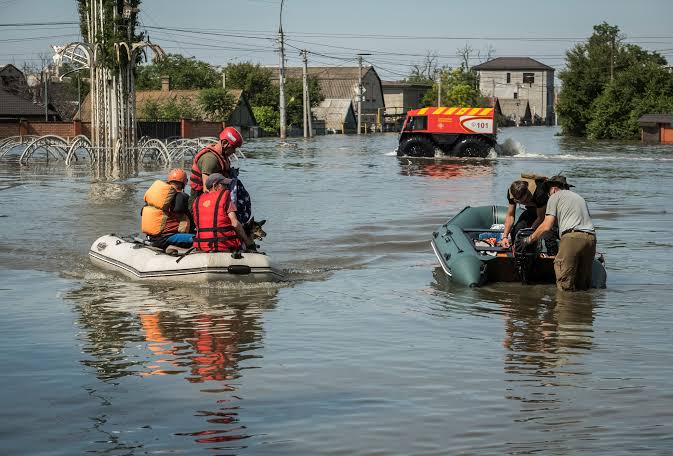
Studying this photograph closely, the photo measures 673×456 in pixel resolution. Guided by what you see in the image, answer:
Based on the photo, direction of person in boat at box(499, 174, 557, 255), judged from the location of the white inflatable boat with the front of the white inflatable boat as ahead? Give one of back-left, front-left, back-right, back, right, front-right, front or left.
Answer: back

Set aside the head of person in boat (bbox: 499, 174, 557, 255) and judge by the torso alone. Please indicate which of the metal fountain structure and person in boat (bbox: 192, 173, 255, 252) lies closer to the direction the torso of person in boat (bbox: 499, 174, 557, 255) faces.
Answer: the person in boat

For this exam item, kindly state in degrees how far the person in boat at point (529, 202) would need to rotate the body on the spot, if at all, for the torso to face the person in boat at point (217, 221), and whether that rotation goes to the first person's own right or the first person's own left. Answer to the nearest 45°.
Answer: approximately 45° to the first person's own right

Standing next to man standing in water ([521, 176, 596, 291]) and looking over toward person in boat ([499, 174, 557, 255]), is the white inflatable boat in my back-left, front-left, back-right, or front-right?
front-left

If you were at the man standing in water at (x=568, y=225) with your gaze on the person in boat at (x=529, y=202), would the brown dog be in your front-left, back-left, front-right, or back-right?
front-left

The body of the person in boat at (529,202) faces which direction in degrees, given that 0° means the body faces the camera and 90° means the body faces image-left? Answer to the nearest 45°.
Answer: approximately 45°

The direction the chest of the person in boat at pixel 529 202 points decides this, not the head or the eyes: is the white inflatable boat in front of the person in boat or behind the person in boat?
in front

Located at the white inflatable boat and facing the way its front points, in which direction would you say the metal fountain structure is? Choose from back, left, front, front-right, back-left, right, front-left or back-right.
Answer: right

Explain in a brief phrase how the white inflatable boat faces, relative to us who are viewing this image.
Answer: facing to the left of the viewer

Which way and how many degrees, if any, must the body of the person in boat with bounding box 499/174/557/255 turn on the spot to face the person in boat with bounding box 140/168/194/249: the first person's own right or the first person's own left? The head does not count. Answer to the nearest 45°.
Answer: approximately 45° to the first person's own right

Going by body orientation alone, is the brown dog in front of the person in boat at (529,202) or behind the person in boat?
in front
